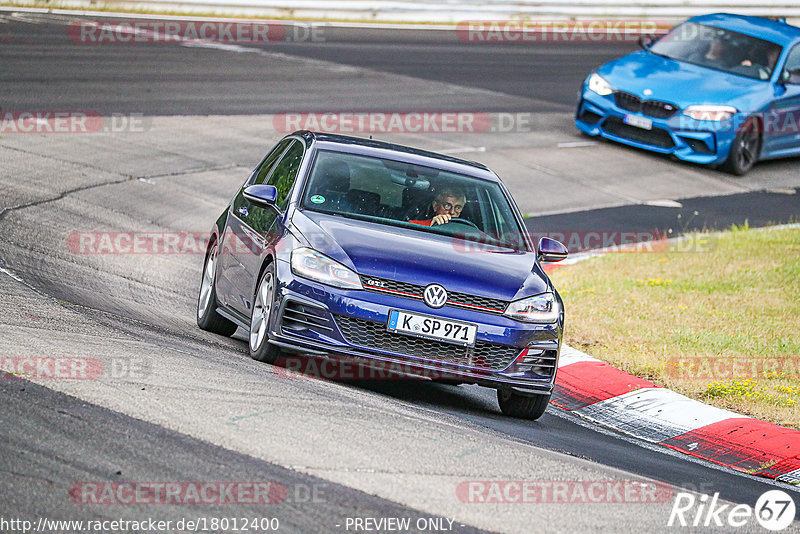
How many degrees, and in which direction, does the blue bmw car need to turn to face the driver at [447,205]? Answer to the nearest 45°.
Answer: approximately 45° to its left

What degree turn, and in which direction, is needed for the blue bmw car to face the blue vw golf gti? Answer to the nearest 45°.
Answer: approximately 45° to its left

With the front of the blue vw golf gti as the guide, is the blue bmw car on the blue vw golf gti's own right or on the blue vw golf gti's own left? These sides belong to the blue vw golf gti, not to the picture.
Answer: on the blue vw golf gti's own left

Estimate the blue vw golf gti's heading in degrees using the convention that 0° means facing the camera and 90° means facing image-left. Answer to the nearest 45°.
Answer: approximately 315°
